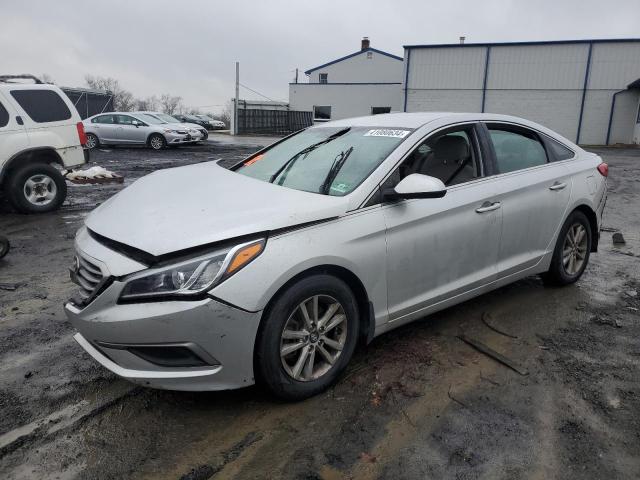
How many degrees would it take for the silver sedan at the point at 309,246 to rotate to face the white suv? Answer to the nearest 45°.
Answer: approximately 90° to its right

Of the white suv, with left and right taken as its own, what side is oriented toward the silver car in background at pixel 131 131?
right

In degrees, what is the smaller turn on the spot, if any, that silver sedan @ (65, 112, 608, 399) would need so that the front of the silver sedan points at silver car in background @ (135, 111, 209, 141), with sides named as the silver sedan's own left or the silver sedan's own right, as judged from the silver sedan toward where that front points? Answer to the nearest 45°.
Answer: approximately 135° to the silver sedan's own right

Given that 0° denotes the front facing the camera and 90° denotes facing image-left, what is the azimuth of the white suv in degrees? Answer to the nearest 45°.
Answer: approximately 90°

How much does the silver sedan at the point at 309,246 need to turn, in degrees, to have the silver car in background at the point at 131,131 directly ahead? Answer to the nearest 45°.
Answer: approximately 90° to its right

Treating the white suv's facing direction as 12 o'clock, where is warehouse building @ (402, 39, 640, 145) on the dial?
The warehouse building is roughly at 5 o'clock from the white suv.

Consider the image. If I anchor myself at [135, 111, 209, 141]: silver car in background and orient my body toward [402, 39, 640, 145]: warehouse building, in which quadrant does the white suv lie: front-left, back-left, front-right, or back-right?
back-right
